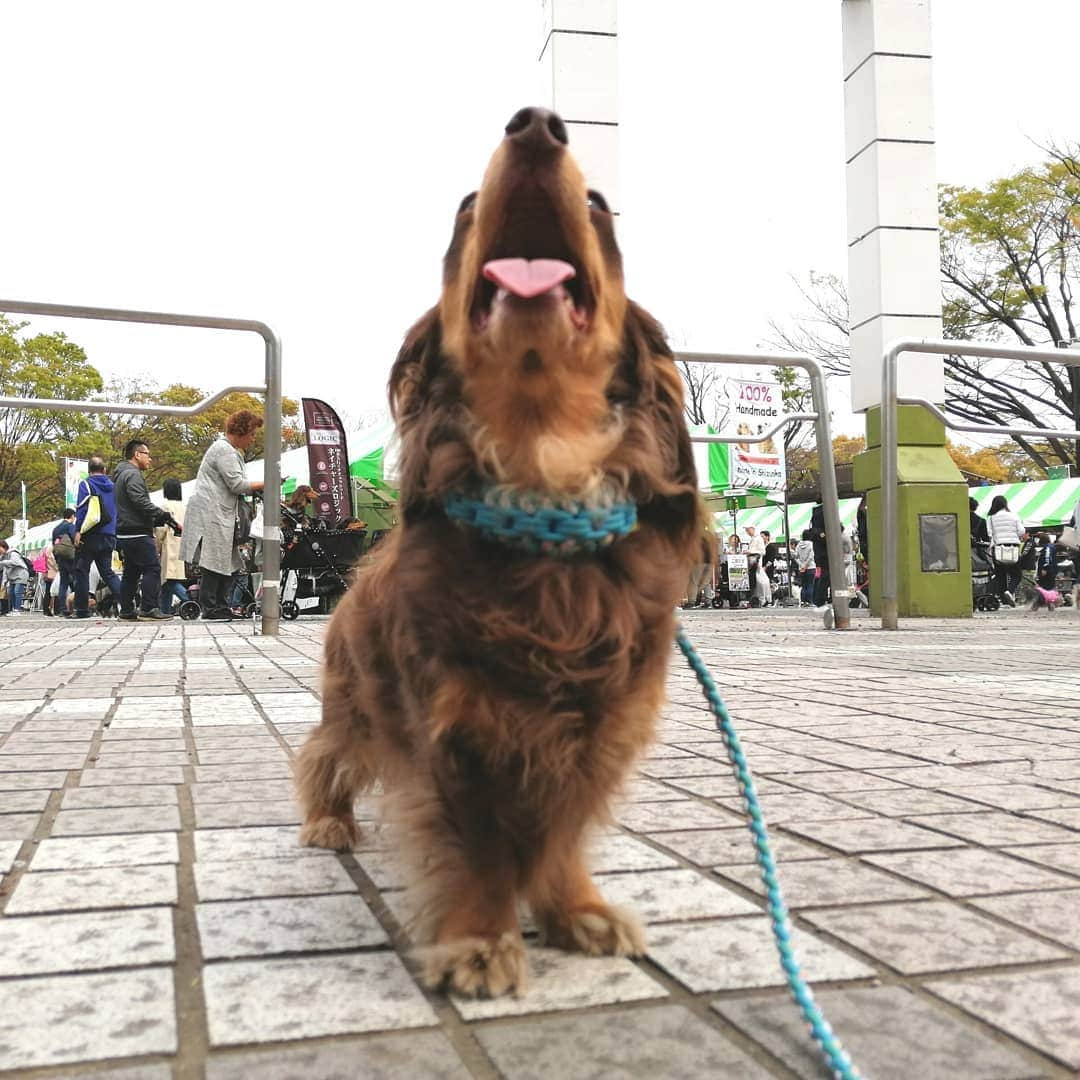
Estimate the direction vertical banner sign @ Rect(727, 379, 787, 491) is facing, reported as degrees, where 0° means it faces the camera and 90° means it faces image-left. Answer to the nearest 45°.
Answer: approximately 0°

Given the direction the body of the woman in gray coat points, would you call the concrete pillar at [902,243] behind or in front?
in front

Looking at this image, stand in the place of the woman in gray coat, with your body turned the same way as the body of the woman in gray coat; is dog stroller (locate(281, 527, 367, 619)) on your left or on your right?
on your left

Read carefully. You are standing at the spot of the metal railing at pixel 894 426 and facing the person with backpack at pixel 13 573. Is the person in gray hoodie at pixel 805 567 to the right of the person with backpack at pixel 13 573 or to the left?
right

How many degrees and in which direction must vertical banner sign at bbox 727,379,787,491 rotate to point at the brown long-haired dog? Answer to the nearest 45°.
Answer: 0° — it already faces it

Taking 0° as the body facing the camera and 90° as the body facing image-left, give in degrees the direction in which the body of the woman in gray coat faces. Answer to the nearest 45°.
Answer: approximately 270°

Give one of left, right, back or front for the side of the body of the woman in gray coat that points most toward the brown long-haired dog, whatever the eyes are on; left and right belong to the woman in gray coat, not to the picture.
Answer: right

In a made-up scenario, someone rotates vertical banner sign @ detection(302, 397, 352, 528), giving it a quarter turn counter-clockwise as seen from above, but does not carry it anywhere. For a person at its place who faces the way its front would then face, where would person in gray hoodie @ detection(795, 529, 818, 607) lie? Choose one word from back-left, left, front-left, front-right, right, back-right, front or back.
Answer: front-left

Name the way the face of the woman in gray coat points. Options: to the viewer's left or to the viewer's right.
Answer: to the viewer's right
